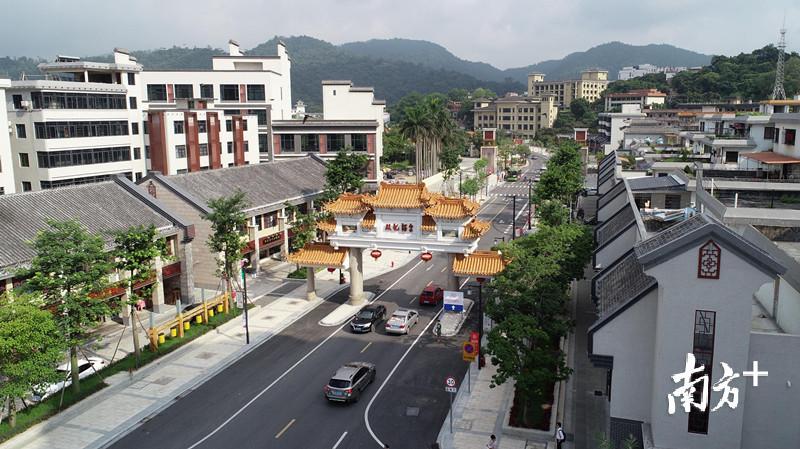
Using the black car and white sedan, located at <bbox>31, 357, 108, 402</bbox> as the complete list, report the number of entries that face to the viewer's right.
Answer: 0

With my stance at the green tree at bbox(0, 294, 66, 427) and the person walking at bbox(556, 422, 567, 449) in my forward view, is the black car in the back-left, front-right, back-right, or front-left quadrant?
front-left

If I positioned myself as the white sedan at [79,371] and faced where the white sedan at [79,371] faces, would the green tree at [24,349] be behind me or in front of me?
in front

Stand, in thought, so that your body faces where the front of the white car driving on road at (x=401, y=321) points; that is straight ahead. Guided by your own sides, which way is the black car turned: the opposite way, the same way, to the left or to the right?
the opposite way

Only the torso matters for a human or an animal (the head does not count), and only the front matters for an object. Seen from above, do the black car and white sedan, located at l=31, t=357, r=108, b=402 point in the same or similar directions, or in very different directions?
same or similar directions

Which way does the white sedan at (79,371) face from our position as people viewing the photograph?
facing the viewer and to the left of the viewer

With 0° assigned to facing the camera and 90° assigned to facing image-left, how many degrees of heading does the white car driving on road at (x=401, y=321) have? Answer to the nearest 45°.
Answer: approximately 225°

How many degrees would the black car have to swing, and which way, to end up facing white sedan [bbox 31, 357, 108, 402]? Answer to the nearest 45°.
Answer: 0° — it already faces it

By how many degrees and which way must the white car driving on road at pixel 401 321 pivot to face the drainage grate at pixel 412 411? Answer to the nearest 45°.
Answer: approximately 135° to its right

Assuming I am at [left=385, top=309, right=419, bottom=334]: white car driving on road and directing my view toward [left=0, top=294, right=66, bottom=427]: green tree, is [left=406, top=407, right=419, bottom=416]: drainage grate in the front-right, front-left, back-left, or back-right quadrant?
front-left

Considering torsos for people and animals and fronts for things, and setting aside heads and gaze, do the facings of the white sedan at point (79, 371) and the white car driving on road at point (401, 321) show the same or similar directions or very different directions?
very different directions
